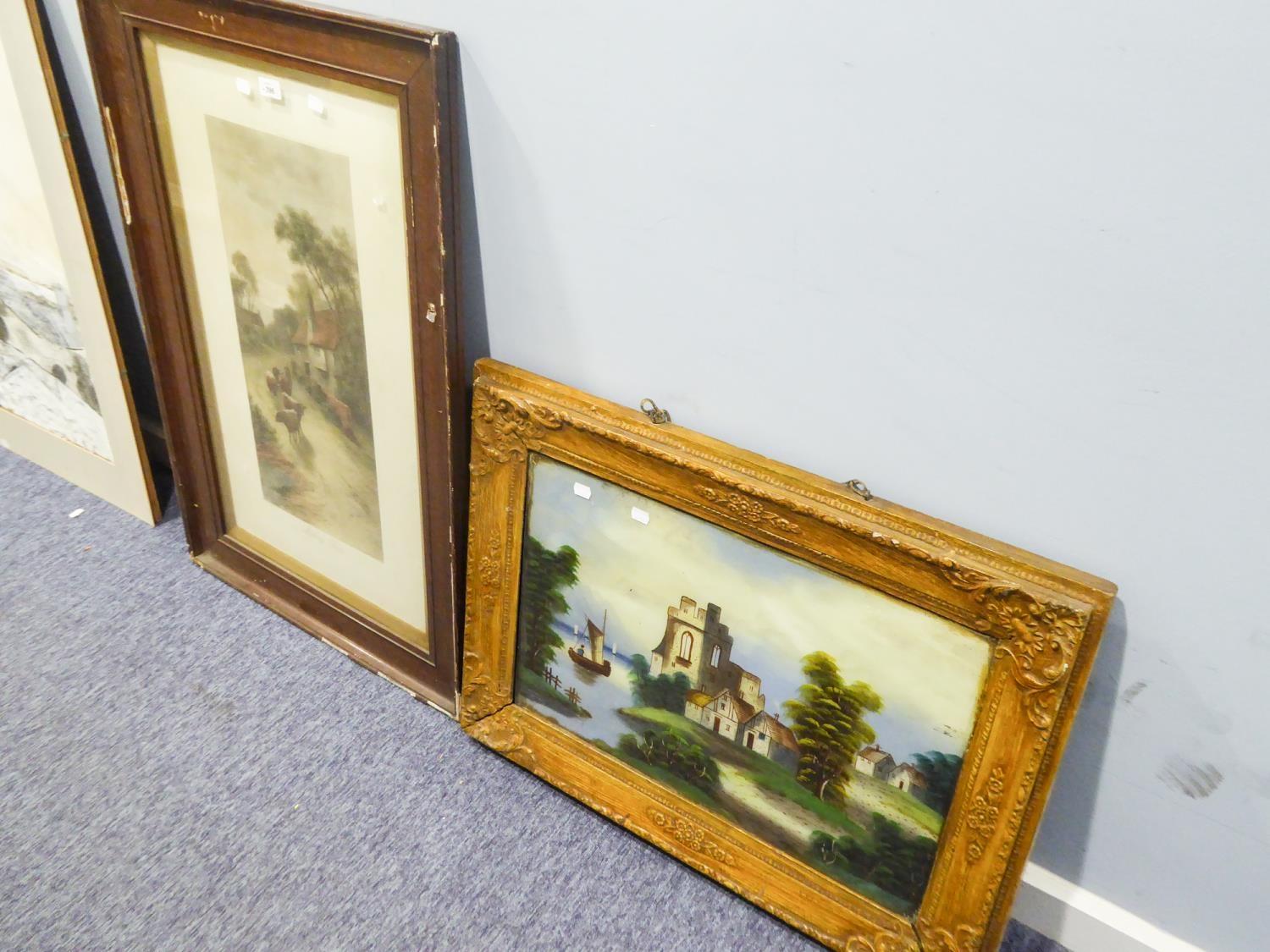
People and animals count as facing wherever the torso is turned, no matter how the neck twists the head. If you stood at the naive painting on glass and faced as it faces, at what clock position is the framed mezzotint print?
The framed mezzotint print is roughly at 2 o'clock from the naive painting on glass.

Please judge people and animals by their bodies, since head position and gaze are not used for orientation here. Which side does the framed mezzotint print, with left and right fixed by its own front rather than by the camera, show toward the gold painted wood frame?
left

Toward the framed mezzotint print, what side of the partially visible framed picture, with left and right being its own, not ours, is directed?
left

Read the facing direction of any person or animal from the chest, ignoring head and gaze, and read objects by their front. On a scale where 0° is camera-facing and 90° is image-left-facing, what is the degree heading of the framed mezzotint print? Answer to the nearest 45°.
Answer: approximately 45°

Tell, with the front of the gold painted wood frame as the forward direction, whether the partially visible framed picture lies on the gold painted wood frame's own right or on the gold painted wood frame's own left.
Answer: on the gold painted wood frame's own right

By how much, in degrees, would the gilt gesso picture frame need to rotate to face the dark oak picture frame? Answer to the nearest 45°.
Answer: approximately 45° to its right

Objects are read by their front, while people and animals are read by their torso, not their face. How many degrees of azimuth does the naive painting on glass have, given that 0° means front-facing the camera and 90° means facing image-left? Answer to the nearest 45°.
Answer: approximately 45°

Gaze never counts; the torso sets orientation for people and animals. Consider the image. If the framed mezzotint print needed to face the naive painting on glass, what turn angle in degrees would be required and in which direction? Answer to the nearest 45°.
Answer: approximately 90° to its left

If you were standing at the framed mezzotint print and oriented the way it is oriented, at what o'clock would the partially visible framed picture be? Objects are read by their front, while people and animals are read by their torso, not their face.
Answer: The partially visible framed picture is roughly at 3 o'clock from the framed mezzotint print.

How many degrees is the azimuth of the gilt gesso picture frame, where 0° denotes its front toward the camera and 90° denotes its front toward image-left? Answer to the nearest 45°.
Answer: approximately 45°

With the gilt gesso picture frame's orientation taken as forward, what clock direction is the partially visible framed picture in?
The partially visible framed picture is roughly at 2 o'clock from the gilt gesso picture frame.
